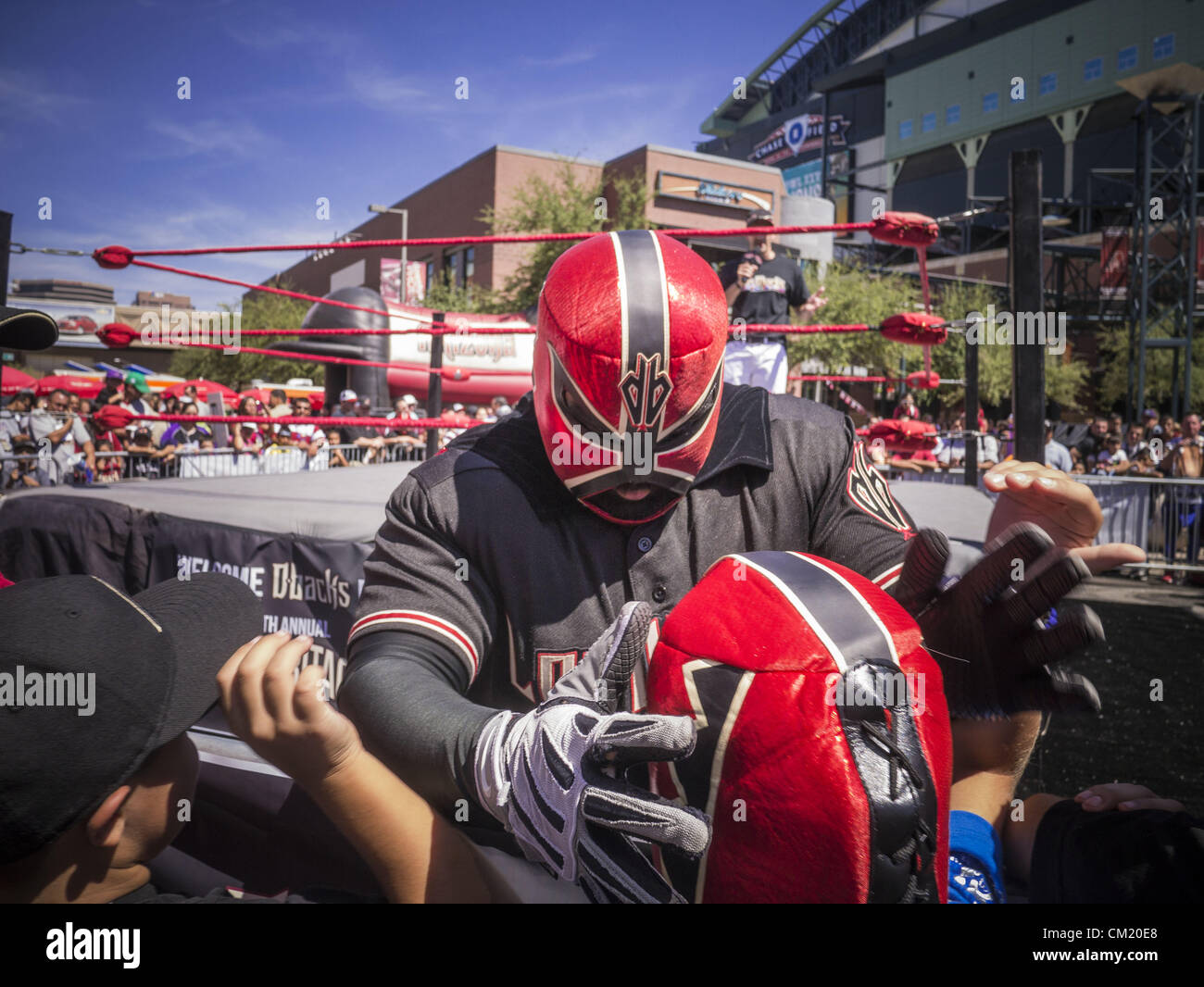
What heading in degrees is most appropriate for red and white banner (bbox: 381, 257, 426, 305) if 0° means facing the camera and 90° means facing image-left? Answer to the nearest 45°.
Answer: approximately 0°

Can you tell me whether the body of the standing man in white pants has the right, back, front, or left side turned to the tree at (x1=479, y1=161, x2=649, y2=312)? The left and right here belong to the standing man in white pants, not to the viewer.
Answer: back

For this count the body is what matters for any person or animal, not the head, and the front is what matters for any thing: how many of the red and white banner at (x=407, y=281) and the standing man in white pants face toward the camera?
2

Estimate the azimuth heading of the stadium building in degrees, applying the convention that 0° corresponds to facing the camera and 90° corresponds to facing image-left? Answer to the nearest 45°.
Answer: approximately 45°

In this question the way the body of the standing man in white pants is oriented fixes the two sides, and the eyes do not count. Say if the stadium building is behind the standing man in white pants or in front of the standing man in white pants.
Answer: behind

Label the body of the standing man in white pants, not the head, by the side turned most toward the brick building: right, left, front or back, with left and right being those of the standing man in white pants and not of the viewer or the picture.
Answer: back

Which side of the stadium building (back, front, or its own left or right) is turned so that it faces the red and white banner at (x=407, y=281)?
front

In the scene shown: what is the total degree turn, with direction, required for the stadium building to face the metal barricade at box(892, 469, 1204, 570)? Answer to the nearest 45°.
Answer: approximately 45° to its left

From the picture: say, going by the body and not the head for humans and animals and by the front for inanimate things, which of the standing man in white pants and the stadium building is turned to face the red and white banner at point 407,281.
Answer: the stadium building
